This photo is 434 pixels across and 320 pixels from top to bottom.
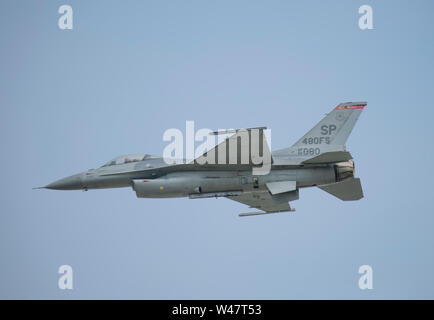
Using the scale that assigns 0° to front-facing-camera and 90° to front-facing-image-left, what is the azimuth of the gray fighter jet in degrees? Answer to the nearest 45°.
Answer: approximately 90°
